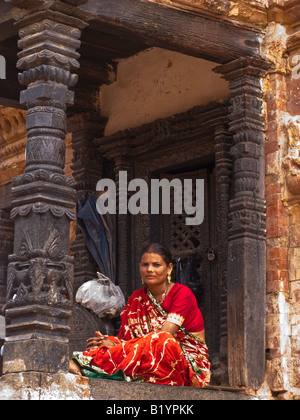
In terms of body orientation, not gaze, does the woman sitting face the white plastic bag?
no

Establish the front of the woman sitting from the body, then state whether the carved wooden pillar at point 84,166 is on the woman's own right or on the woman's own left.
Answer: on the woman's own right

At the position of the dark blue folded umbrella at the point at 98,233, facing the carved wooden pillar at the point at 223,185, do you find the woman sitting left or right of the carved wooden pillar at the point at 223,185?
right

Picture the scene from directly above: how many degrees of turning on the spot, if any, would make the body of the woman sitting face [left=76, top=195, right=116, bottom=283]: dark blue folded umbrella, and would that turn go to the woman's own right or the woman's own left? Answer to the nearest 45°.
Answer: approximately 135° to the woman's own right

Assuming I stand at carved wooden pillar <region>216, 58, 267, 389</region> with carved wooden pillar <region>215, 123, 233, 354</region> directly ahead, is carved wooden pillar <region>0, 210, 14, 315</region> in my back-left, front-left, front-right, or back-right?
front-left

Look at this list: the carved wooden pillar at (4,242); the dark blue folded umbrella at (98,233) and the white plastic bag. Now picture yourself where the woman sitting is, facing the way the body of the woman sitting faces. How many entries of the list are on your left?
0

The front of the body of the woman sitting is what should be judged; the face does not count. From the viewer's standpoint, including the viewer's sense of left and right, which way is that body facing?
facing the viewer and to the left of the viewer
